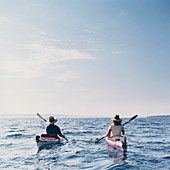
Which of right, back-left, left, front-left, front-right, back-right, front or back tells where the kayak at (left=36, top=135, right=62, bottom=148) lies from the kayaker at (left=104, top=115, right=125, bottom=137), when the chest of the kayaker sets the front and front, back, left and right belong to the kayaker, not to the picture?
left

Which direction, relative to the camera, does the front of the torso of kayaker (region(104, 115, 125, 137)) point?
away from the camera

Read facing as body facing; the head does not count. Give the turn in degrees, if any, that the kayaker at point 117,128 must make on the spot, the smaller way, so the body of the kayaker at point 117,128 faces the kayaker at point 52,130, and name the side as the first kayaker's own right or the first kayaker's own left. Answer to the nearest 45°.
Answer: approximately 90° to the first kayaker's own left
